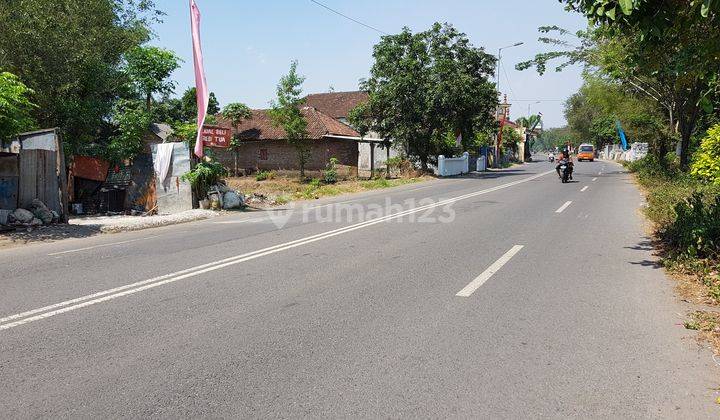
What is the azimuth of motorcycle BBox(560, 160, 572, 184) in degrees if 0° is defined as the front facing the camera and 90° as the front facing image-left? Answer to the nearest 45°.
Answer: approximately 0°

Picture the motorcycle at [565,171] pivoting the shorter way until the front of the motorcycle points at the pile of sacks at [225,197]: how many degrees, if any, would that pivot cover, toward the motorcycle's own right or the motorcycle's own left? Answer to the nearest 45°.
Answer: approximately 45° to the motorcycle's own right

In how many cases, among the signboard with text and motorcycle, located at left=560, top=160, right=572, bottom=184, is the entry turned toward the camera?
2

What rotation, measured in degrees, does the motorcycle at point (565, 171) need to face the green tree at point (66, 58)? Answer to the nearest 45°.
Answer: approximately 45° to its right

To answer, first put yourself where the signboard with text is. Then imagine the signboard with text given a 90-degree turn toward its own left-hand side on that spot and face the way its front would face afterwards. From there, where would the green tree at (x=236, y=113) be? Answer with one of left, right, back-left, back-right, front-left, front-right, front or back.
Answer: left

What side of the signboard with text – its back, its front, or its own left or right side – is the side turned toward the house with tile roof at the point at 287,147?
back

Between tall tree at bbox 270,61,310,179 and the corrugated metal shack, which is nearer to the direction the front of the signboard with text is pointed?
the corrugated metal shack

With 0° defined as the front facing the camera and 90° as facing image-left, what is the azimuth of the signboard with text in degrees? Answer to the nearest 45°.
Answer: approximately 0°
